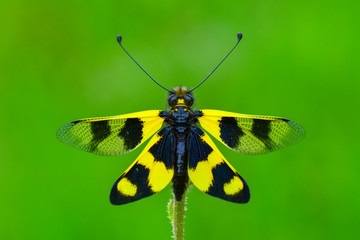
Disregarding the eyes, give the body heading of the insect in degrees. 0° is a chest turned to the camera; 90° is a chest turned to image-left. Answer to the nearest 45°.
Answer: approximately 180°
